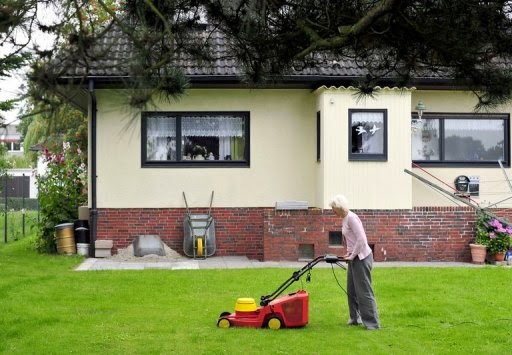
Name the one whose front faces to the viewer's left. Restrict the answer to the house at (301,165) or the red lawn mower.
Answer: the red lawn mower

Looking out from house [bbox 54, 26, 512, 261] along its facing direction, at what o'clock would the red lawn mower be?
The red lawn mower is roughly at 12 o'clock from the house.

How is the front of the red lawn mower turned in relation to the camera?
facing to the left of the viewer

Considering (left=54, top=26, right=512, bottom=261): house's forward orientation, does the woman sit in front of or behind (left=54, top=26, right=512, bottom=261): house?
in front

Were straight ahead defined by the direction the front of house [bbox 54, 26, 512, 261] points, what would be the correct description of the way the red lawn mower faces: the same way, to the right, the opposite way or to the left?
to the right

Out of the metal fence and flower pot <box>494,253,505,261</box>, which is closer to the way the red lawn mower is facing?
the metal fence

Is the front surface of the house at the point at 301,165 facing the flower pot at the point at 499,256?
no

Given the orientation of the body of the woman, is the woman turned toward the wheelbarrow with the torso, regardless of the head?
no

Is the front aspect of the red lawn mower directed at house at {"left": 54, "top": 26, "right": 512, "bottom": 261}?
no

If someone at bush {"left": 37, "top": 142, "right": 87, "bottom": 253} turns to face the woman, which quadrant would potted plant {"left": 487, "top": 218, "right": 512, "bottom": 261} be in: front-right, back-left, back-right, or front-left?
front-left

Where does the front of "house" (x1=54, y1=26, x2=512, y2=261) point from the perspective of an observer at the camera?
facing the viewer

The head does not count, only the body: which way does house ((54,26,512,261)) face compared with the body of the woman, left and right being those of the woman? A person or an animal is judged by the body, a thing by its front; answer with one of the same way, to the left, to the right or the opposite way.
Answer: to the left

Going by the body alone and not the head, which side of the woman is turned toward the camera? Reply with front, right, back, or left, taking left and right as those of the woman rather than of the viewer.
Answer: left

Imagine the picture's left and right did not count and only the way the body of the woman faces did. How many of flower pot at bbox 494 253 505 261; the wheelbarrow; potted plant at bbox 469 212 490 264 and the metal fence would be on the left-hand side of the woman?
0
